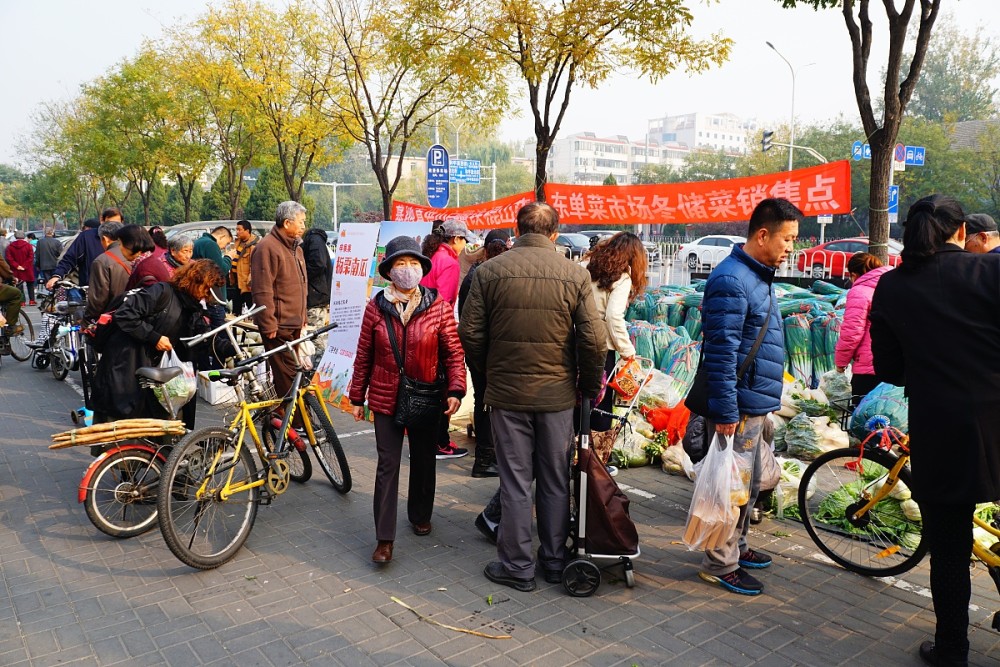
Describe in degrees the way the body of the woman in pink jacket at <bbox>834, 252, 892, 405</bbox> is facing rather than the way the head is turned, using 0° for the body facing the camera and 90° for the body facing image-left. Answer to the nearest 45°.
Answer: approximately 135°

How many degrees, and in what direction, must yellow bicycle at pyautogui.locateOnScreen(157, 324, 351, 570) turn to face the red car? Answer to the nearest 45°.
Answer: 0° — it already faces it

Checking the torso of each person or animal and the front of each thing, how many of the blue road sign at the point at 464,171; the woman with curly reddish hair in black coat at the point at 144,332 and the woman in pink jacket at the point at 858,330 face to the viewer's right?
1

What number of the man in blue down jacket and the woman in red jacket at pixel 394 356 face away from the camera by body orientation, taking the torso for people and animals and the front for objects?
0

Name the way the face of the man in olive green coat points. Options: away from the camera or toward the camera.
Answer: away from the camera

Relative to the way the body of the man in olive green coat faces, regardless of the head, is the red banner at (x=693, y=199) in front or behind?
in front

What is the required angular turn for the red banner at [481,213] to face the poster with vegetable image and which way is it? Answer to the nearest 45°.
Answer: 0° — it already faces it

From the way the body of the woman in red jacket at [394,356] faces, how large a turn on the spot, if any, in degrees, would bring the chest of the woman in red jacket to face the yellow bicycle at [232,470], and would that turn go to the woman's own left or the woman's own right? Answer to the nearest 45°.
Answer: approximately 90° to the woman's own right

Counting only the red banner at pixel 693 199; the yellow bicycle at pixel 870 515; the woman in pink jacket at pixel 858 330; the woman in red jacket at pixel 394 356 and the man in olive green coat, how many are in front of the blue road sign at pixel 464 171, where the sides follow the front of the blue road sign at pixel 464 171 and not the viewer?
5

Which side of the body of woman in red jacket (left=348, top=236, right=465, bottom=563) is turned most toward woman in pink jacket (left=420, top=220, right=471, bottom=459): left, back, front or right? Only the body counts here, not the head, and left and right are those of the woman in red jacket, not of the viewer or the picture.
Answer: back

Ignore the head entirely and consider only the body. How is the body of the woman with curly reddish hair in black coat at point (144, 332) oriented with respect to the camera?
to the viewer's right
